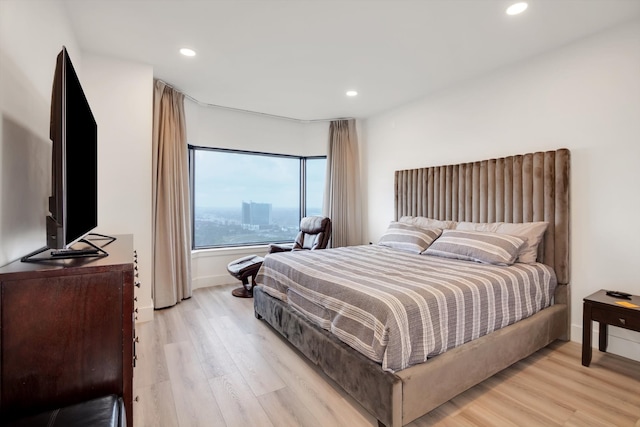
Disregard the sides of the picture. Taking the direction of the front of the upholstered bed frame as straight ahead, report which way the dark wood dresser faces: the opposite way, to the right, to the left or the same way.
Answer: the opposite way

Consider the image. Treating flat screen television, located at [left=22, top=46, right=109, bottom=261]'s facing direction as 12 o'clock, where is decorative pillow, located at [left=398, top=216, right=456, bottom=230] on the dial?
The decorative pillow is roughly at 12 o'clock from the flat screen television.

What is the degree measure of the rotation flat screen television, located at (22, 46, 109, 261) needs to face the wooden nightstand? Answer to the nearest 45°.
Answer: approximately 45° to its right

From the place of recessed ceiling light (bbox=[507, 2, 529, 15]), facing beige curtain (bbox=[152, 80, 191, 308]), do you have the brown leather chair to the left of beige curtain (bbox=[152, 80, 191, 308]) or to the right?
right

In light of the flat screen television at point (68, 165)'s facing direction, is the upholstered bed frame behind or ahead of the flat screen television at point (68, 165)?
ahead

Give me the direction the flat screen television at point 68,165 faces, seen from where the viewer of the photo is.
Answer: facing to the right of the viewer

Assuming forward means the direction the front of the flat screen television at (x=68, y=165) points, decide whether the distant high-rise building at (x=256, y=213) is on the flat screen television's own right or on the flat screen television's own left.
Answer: on the flat screen television's own left

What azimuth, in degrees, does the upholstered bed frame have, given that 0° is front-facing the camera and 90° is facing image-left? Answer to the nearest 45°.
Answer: approximately 45°

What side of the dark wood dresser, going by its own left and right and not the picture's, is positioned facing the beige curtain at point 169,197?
left

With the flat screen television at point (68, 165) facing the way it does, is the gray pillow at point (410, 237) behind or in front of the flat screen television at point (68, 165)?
in front

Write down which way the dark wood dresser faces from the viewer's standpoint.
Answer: facing to the right of the viewer

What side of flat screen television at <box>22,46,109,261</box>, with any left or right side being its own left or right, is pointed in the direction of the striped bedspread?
front

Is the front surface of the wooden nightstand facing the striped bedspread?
no

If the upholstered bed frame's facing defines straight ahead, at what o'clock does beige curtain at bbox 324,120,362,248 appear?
The beige curtain is roughly at 3 o'clock from the upholstered bed frame.

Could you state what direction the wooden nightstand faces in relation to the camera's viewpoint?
facing the viewer and to the left of the viewer
